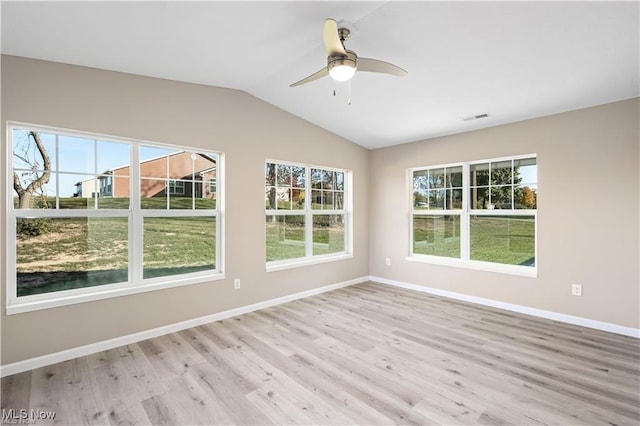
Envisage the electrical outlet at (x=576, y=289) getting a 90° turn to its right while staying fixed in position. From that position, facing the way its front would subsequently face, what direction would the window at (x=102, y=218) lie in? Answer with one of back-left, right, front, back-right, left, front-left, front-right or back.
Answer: front-left

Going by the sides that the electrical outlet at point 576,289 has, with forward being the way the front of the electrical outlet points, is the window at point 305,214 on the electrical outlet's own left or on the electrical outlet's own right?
on the electrical outlet's own right

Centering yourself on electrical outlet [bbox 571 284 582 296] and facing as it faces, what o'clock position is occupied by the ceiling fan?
The ceiling fan is roughly at 1 o'clock from the electrical outlet.

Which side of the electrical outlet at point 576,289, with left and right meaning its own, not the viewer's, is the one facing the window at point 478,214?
right

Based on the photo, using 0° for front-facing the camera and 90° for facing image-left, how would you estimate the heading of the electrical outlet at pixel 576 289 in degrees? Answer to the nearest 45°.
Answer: approximately 0°

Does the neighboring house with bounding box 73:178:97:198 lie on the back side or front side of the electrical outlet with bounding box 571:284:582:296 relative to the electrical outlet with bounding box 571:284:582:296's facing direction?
on the front side

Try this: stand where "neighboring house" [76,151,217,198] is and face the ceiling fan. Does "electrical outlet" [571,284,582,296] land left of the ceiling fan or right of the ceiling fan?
left

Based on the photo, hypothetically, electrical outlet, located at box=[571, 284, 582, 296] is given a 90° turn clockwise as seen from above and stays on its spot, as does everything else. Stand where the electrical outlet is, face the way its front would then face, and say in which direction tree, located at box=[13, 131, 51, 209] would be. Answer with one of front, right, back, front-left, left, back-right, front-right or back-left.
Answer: front-left
